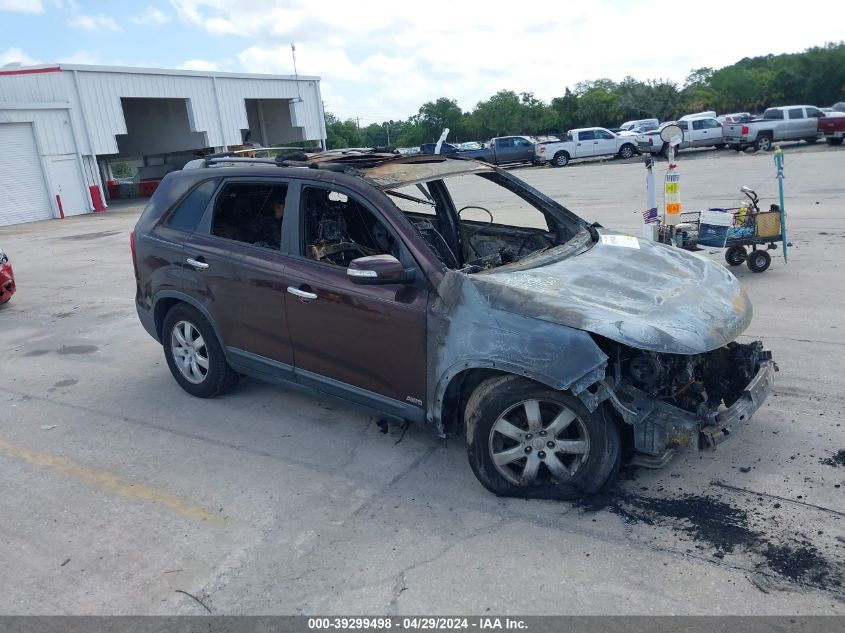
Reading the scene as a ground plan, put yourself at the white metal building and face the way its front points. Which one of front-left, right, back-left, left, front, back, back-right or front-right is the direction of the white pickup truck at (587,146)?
front-left

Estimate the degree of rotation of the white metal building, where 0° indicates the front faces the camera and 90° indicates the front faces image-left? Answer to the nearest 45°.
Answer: approximately 315°

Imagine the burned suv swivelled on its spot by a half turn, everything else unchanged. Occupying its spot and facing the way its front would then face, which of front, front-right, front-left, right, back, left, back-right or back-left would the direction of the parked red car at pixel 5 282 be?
front

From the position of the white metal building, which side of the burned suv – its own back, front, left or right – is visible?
back

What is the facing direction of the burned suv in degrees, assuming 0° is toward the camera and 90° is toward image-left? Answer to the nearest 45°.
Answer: approximately 315°

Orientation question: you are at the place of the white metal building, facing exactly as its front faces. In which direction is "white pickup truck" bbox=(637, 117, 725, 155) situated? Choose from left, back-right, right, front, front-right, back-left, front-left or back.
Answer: front-left

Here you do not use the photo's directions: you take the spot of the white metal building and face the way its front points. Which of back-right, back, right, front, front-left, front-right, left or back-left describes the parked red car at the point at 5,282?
front-right
